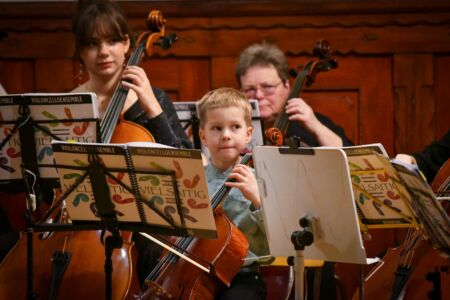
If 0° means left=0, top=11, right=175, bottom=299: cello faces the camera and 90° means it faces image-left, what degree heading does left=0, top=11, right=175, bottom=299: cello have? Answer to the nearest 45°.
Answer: approximately 45°

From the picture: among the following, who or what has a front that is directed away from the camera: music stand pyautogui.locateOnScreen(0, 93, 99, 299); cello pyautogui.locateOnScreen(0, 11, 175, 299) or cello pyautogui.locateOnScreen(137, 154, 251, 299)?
the music stand

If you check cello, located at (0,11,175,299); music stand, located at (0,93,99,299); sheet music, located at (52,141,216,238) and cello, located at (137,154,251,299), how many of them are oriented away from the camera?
2

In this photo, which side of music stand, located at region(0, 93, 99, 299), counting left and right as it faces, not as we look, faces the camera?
back

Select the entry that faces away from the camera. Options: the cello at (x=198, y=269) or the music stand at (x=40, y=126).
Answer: the music stand

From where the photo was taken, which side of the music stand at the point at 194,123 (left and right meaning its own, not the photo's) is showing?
back

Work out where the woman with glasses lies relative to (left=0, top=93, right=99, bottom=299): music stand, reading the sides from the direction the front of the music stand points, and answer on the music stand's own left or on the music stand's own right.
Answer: on the music stand's own right

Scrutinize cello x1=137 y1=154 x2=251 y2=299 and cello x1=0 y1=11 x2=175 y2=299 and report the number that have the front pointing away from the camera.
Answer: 0

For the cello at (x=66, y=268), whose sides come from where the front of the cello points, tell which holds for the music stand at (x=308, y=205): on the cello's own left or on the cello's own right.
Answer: on the cello's own left

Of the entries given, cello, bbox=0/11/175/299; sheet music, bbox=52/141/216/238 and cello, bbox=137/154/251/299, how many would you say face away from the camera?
1

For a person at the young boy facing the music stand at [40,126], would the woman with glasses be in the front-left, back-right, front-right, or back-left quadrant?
back-right

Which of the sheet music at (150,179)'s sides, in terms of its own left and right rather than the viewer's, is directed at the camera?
back

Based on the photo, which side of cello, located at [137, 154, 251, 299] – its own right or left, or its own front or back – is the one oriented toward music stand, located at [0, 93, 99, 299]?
right

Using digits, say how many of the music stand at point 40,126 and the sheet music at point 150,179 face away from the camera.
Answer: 2
